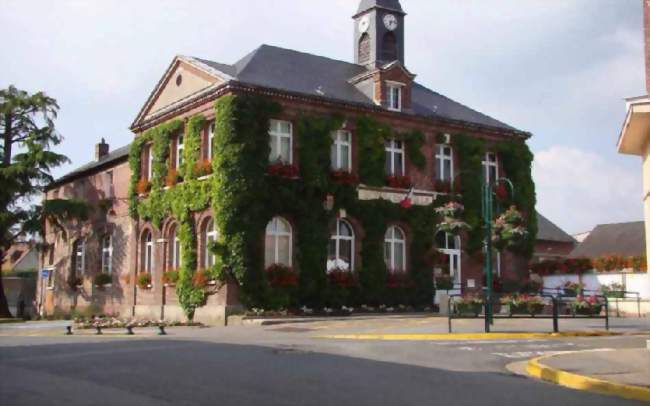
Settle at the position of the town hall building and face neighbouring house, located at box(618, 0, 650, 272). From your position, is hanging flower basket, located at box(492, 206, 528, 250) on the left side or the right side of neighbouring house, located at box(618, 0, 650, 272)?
left

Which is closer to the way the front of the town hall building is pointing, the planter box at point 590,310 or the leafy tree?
the planter box

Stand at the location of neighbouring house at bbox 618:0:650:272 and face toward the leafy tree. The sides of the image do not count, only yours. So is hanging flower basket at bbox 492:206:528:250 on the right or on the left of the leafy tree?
right

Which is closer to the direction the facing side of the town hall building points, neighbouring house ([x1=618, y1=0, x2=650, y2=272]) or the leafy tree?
the neighbouring house

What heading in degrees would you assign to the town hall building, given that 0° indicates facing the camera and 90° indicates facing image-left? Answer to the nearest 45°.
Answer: approximately 315°
